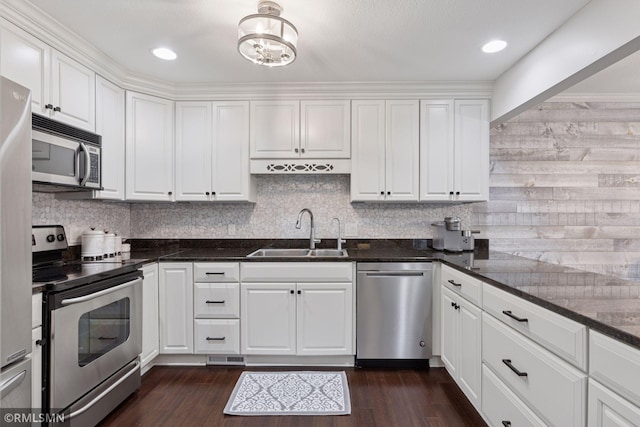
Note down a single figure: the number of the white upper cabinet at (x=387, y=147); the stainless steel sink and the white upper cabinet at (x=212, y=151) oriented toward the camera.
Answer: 3

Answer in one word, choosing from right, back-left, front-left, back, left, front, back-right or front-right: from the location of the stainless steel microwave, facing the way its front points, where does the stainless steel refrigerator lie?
front-right

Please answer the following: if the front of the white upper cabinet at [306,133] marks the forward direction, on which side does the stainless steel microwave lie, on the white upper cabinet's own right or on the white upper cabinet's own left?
on the white upper cabinet's own right

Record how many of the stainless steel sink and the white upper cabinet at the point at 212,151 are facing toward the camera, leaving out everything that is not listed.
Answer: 2

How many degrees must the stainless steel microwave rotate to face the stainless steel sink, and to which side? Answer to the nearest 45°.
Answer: approximately 45° to its left

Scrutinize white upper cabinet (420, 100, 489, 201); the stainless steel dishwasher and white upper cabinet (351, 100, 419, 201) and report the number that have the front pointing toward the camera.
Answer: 3

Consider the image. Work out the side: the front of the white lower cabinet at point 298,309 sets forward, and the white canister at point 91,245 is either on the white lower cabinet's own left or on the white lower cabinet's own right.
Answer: on the white lower cabinet's own right

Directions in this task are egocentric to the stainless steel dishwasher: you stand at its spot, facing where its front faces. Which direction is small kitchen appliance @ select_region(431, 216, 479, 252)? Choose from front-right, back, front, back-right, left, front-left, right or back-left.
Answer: back-left

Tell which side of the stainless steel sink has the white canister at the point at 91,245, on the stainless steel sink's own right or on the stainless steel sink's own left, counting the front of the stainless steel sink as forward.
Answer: on the stainless steel sink's own right
